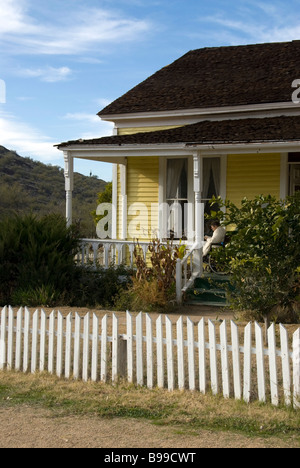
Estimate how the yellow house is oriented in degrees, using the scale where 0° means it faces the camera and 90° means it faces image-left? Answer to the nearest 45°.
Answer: approximately 0°

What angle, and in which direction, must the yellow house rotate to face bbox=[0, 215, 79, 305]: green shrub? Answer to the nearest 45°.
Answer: approximately 45° to its right

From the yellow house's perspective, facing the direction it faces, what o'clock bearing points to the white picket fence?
The white picket fence is roughly at 12 o'clock from the yellow house.
